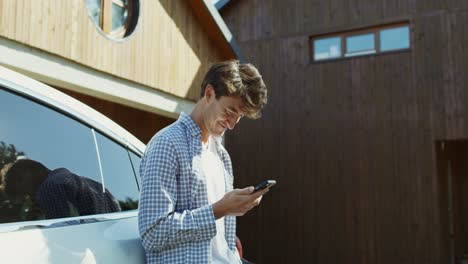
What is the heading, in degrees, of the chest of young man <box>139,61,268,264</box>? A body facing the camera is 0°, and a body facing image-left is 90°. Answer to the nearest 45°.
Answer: approximately 315°
